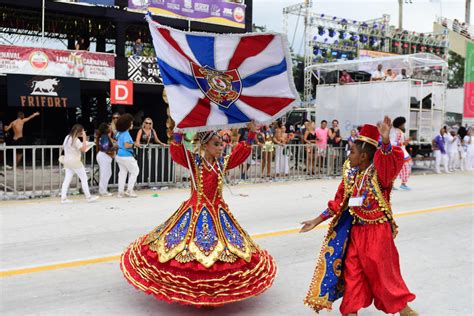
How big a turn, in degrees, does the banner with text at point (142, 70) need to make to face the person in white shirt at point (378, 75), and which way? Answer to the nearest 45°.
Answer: approximately 90° to its left

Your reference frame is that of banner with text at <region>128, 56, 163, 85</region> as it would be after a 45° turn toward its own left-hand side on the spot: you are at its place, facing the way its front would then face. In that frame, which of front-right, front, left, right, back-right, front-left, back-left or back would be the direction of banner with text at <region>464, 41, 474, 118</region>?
front-left

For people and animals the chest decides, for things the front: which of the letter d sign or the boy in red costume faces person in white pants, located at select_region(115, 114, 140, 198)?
the letter d sign

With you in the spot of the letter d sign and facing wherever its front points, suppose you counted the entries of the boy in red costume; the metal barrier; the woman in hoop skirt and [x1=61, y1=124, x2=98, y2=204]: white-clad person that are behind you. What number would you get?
0

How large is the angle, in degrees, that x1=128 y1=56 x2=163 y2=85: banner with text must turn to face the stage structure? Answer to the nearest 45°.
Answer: approximately 135° to its left

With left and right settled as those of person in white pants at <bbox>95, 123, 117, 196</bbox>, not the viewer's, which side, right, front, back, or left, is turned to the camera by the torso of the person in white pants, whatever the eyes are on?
right

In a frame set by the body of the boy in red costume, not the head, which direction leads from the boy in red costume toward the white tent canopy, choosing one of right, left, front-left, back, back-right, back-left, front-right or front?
back-right

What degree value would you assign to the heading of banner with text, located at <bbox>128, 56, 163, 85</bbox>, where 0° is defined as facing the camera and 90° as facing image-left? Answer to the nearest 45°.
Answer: approximately 0°

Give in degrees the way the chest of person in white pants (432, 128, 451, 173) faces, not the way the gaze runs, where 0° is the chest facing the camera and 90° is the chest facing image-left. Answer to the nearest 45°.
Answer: approximately 315°

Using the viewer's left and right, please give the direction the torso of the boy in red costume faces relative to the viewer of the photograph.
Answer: facing the viewer and to the left of the viewer

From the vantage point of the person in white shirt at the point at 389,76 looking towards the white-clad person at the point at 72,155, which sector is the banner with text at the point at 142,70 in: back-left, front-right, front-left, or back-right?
front-right

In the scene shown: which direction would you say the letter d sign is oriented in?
toward the camera

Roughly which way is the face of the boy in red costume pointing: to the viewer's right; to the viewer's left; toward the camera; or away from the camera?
to the viewer's left

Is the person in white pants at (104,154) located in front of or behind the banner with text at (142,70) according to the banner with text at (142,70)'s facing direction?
in front

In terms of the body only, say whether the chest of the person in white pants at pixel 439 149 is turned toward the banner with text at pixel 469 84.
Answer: no

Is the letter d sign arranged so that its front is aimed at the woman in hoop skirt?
yes

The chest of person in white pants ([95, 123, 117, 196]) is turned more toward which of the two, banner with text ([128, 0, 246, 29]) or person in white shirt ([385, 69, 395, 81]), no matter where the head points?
the person in white shirt

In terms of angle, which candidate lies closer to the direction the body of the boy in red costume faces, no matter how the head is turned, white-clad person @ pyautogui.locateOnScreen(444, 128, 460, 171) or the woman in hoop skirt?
the woman in hoop skirt
